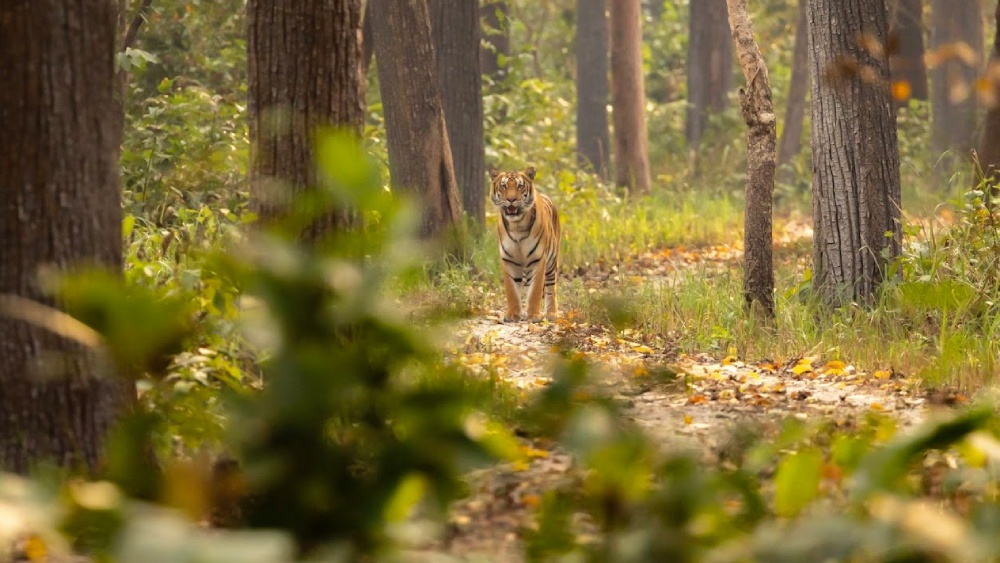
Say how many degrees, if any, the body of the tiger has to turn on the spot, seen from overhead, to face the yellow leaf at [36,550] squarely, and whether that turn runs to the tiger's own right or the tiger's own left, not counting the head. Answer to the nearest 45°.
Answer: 0° — it already faces it

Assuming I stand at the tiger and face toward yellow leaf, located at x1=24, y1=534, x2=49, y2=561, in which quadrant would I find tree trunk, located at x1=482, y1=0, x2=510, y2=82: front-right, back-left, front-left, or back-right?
back-right

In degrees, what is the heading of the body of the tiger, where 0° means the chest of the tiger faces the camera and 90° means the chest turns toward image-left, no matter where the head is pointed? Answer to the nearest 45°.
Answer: approximately 0°

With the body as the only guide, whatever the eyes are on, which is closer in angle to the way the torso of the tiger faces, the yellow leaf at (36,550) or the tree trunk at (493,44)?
the yellow leaf

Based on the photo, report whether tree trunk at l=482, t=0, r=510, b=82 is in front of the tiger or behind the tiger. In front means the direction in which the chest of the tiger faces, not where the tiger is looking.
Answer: behind
